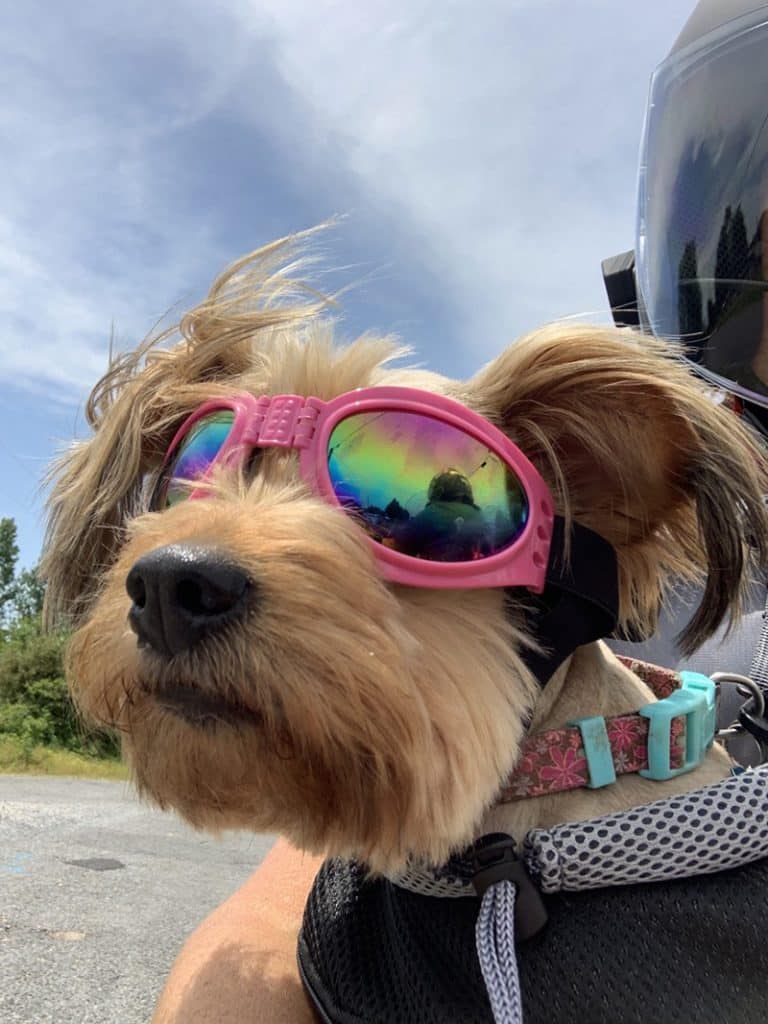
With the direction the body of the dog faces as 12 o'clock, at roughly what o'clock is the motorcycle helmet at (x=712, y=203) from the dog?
The motorcycle helmet is roughly at 6 o'clock from the dog.

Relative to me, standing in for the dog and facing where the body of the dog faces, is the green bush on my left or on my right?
on my right

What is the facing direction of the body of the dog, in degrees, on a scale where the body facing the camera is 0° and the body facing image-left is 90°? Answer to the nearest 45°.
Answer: approximately 45°
